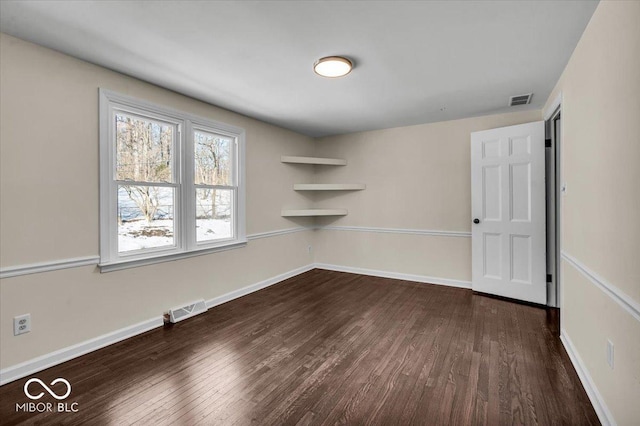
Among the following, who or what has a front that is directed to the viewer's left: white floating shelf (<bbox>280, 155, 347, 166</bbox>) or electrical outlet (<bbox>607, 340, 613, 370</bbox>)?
the electrical outlet

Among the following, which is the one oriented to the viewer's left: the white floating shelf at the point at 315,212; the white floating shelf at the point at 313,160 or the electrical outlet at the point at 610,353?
the electrical outlet

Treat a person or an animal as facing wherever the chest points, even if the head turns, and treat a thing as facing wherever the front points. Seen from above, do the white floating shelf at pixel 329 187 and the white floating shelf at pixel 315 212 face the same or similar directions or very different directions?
same or similar directions

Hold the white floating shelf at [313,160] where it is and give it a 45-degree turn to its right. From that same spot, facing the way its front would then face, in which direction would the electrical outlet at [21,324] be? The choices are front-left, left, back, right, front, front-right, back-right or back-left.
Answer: front

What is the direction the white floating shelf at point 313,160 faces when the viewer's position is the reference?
facing the viewer

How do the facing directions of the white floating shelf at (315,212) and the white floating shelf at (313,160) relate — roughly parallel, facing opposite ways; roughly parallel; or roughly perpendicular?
roughly parallel

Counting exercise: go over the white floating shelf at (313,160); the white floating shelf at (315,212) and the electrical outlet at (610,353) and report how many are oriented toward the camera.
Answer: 2

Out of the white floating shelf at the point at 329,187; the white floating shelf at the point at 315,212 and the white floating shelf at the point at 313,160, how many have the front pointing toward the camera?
3

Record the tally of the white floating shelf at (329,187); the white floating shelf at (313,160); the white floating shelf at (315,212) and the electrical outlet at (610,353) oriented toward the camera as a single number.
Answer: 3

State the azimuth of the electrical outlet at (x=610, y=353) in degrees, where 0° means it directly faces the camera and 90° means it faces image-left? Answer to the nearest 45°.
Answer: approximately 90°

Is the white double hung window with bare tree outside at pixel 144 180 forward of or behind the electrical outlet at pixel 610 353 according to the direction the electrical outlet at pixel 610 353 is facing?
forward

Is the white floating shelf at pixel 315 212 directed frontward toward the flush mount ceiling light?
yes

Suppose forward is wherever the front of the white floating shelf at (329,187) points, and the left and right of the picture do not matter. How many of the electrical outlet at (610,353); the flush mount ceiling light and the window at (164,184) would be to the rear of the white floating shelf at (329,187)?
0

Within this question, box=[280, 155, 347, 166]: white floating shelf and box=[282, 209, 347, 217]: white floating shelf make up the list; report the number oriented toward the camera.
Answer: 2
